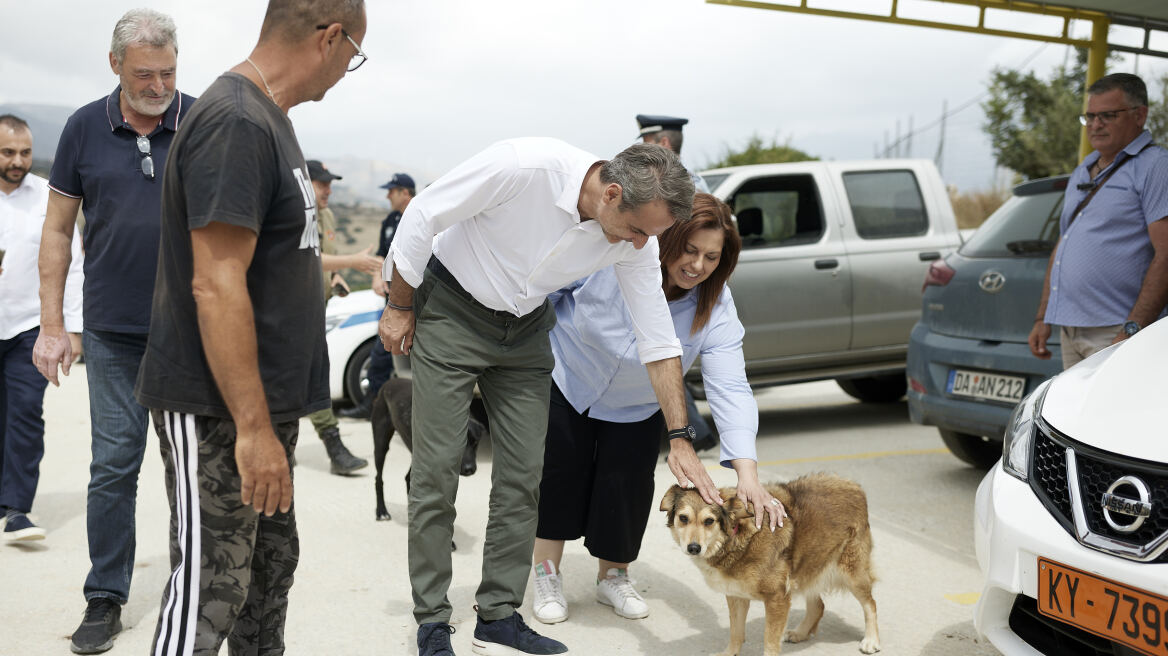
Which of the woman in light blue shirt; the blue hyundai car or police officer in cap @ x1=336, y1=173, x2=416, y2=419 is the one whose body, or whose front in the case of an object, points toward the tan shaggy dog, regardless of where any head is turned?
the woman in light blue shirt

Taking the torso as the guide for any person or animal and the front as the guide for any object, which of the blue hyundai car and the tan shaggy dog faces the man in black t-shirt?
the tan shaggy dog

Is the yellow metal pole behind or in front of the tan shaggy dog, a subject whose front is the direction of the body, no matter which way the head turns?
behind

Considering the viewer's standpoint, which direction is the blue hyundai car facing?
facing away from the viewer and to the right of the viewer

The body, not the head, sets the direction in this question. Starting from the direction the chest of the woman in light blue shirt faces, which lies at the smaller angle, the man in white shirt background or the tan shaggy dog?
the tan shaggy dog

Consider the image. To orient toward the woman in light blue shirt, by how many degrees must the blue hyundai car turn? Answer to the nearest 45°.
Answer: approximately 180°

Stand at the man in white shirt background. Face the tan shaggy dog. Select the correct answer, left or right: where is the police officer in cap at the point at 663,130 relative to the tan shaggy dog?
left

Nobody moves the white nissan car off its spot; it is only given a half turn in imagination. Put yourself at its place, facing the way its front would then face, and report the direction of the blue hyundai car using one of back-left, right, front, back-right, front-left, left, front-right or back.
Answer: front-left

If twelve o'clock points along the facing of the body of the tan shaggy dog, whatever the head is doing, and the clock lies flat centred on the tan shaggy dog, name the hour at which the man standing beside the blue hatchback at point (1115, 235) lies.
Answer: The man standing beside the blue hatchback is roughly at 6 o'clock from the tan shaggy dog.
